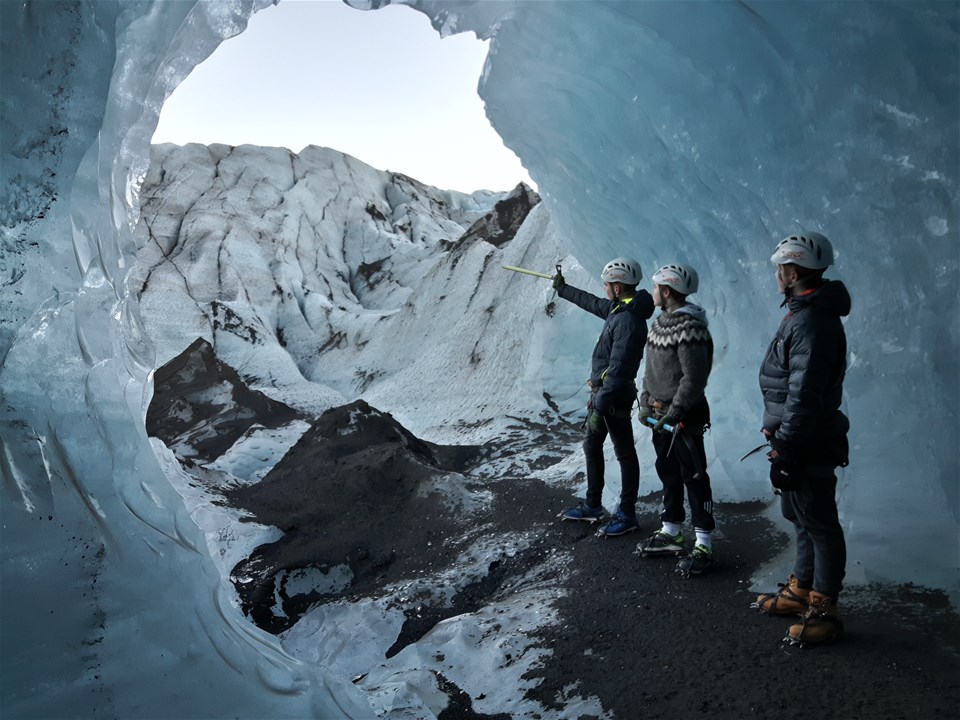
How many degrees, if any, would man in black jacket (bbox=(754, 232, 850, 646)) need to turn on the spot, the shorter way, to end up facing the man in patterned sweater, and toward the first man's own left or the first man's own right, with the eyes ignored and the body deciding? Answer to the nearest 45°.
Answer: approximately 45° to the first man's own right

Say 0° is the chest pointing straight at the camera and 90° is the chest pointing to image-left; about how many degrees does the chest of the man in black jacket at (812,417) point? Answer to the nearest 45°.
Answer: approximately 90°

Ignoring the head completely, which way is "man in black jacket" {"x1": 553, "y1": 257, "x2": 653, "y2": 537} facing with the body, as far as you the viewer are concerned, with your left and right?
facing to the left of the viewer

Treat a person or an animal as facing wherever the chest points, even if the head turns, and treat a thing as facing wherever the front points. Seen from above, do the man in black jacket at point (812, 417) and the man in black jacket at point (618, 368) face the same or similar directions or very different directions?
same or similar directions

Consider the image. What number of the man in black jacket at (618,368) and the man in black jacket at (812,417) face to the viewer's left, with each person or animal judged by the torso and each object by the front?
2

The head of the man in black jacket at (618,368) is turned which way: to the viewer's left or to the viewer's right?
to the viewer's left
